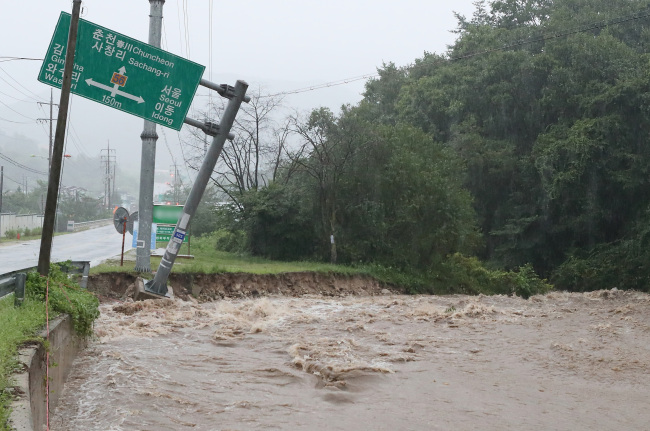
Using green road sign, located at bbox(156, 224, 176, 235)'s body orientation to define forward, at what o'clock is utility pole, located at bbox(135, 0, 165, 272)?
The utility pole is roughly at 12 o'clock from the green road sign.

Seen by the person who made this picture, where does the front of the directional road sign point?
facing the viewer

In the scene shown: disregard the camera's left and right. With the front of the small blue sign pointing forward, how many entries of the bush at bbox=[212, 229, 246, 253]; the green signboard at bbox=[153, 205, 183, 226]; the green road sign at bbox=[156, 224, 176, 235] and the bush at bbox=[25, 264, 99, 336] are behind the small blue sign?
3

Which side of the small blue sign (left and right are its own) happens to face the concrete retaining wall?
front

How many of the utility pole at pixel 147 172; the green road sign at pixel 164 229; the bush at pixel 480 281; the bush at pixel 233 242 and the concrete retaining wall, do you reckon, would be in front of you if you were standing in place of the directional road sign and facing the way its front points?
1

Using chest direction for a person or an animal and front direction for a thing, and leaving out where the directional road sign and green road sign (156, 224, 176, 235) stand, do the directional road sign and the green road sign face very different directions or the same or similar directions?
same or similar directions

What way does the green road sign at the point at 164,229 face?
toward the camera

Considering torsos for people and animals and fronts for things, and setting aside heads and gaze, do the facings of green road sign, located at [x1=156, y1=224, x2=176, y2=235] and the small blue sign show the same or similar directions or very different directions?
same or similar directions

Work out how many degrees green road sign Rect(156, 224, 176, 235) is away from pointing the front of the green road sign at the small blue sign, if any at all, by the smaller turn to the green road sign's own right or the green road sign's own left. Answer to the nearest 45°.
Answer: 0° — it already faces it

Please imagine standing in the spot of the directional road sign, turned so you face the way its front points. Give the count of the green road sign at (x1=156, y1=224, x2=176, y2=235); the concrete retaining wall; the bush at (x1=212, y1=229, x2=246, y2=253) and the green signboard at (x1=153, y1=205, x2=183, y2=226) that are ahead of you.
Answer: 1

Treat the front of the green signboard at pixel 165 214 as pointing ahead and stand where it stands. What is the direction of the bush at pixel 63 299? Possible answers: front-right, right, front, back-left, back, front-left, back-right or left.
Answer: front

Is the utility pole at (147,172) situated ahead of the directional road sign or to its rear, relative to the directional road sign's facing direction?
to the rear

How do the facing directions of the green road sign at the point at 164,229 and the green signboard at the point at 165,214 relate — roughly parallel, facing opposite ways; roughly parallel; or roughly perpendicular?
roughly parallel

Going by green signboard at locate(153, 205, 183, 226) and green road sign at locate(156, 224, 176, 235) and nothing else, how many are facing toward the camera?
2

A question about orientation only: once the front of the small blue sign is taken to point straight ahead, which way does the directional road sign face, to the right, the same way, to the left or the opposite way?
the same way
